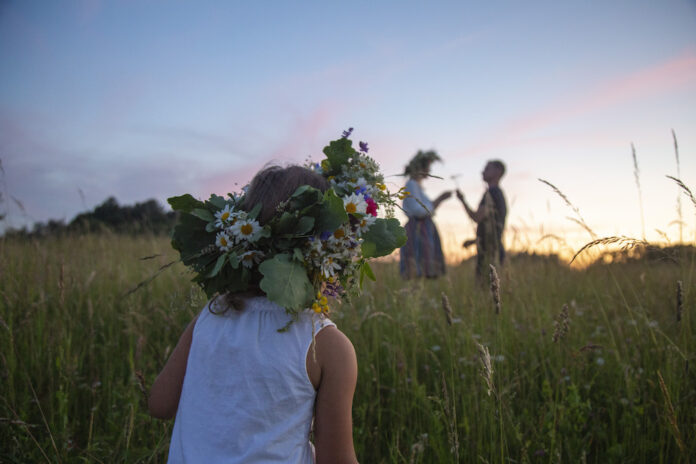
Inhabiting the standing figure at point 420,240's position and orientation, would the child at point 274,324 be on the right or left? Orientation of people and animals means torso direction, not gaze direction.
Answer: on its right

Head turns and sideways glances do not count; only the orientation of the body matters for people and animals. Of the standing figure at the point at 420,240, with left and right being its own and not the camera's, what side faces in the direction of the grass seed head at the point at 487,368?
right

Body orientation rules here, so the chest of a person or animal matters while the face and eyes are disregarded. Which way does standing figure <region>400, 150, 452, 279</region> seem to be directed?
to the viewer's right
